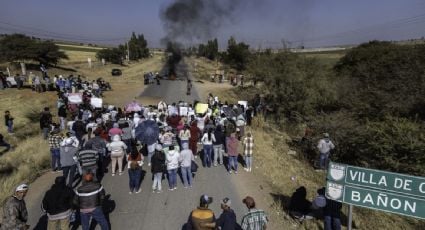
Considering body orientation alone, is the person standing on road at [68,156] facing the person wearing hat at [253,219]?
no

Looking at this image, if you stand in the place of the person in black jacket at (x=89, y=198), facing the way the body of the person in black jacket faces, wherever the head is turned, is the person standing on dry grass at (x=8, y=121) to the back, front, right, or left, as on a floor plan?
front

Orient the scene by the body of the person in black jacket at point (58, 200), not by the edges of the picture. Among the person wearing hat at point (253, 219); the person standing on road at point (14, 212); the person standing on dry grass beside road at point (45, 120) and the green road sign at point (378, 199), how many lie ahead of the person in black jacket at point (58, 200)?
1

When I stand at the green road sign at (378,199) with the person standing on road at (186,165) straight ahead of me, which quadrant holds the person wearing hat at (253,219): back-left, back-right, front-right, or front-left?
front-left

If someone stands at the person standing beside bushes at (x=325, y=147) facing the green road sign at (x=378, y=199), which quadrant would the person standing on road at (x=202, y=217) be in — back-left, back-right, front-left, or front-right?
front-right

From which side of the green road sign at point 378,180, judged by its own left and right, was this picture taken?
front

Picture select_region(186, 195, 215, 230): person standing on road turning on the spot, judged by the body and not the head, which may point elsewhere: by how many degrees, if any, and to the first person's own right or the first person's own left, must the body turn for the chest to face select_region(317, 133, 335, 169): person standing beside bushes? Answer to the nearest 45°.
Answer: approximately 45° to the first person's own right

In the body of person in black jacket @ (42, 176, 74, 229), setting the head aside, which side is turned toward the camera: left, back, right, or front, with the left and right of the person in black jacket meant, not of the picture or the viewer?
back

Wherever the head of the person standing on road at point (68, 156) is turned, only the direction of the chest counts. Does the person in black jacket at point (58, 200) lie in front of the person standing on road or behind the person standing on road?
behind

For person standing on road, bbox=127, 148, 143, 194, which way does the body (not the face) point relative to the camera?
away from the camera

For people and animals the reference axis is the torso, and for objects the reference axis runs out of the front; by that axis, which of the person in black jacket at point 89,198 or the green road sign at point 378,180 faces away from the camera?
the person in black jacket

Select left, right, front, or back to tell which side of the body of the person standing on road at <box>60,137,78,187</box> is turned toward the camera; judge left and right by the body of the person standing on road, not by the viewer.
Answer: back

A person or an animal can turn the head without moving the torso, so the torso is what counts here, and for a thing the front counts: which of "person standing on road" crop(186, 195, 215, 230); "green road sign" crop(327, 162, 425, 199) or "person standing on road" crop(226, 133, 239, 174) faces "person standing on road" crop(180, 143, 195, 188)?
"person standing on road" crop(186, 195, 215, 230)

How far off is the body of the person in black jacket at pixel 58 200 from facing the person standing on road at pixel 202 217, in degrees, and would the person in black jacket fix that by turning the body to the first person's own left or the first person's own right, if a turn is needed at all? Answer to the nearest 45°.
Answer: approximately 135° to the first person's own right
